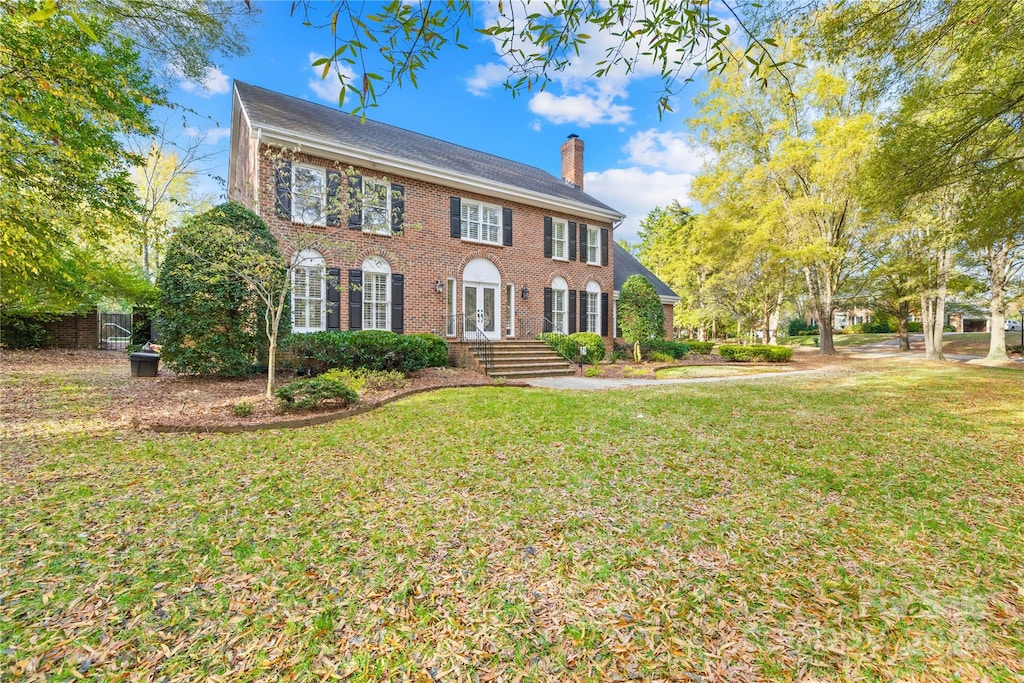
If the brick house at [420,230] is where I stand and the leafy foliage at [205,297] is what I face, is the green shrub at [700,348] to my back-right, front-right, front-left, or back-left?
back-left

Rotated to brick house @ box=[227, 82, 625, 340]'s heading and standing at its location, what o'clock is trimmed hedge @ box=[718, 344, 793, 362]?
The trimmed hedge is roughly at 10 o'clock from the brick house.

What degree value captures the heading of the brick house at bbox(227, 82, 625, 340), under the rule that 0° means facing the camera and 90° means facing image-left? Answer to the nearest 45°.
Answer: approximately 315°

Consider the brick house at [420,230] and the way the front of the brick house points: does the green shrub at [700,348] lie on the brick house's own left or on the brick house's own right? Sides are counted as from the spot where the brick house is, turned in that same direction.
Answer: on the brick house's own left

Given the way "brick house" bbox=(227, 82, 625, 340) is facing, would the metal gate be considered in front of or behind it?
behind

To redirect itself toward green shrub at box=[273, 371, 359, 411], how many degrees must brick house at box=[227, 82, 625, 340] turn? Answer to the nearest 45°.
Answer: approximately 45° to its right

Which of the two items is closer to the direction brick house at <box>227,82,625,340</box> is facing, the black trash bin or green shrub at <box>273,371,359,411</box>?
the green shrub
